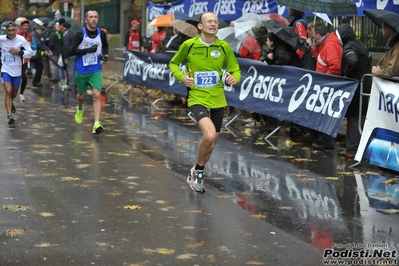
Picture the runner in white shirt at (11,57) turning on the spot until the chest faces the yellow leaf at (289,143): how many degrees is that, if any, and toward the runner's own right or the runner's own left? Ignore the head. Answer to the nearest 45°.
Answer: approximately 45° to the runner's own left

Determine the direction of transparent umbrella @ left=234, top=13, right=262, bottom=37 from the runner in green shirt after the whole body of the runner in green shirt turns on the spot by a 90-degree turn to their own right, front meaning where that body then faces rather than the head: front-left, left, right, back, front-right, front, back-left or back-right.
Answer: right

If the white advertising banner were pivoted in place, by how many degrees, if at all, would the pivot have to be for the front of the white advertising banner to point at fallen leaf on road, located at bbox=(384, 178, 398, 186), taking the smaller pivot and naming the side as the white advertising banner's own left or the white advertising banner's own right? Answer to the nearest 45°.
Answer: approximately 45° to the white advertising banner's own left

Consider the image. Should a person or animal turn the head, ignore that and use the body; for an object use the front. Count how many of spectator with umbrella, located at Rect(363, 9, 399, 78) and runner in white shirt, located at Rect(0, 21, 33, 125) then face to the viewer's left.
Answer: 1

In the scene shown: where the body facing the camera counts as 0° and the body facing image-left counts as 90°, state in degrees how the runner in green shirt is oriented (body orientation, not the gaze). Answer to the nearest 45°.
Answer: approximately 0°

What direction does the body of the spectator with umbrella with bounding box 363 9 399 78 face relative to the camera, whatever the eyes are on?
to the viewer's left

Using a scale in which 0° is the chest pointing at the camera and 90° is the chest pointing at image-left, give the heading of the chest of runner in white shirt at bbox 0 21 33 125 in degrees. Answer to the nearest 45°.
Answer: approximately 0°

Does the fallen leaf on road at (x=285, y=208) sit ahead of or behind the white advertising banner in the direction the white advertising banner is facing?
ahead

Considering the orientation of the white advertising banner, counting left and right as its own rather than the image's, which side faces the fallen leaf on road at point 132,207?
front

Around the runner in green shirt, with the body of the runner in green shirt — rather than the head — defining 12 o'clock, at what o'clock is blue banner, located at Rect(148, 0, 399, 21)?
The blue banner is roughly at 6 o'clock from the runner in green shirt.

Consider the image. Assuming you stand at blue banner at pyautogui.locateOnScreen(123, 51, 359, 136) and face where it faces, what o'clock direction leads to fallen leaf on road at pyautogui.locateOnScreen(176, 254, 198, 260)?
The fallen leaf on road is roughly at 11 o'clock from the blue banner.

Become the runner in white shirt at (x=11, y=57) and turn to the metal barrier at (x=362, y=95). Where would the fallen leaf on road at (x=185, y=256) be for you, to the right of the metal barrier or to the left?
right
